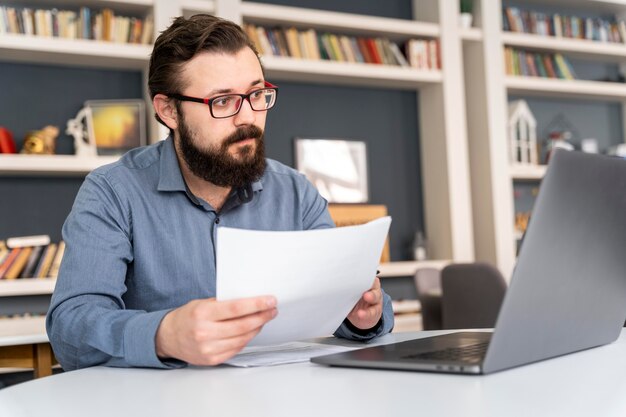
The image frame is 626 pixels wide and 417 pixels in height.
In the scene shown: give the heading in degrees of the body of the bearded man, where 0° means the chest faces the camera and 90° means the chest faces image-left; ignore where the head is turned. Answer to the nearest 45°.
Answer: approximately 315°

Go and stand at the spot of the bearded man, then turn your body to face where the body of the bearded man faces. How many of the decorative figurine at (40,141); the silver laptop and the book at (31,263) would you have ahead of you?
1

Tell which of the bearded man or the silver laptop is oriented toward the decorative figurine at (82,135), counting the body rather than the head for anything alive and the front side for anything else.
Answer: the silver laptop

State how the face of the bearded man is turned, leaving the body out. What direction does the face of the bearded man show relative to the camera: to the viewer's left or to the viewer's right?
to the viewer's right

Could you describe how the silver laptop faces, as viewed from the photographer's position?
facing away from the viewer and to the left of the viewer

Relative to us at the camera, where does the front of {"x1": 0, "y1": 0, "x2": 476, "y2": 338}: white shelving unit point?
facing the viewer

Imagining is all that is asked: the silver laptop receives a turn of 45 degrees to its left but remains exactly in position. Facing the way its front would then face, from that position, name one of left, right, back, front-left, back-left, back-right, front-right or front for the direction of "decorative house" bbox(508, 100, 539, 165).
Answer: right

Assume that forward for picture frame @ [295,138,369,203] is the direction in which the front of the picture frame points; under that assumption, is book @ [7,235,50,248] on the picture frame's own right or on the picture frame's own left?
on the picture frame's own right

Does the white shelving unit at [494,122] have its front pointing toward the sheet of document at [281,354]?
yes

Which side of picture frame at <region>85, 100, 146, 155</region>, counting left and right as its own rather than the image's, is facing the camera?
front

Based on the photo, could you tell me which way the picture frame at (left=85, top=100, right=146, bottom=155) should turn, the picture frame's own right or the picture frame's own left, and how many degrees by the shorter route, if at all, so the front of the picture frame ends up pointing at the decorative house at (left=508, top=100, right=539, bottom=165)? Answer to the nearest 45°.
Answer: approximately 90° to the picture frame's own left

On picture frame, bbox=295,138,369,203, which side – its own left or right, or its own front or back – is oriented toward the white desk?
front

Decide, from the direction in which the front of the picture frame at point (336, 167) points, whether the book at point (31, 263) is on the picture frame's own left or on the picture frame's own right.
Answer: on the picture frame's own right

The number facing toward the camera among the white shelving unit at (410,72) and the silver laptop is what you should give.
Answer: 1

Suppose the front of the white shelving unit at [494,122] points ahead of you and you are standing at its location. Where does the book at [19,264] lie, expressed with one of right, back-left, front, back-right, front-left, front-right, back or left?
front-right

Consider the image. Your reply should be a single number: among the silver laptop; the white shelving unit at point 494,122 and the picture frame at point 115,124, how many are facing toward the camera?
2
